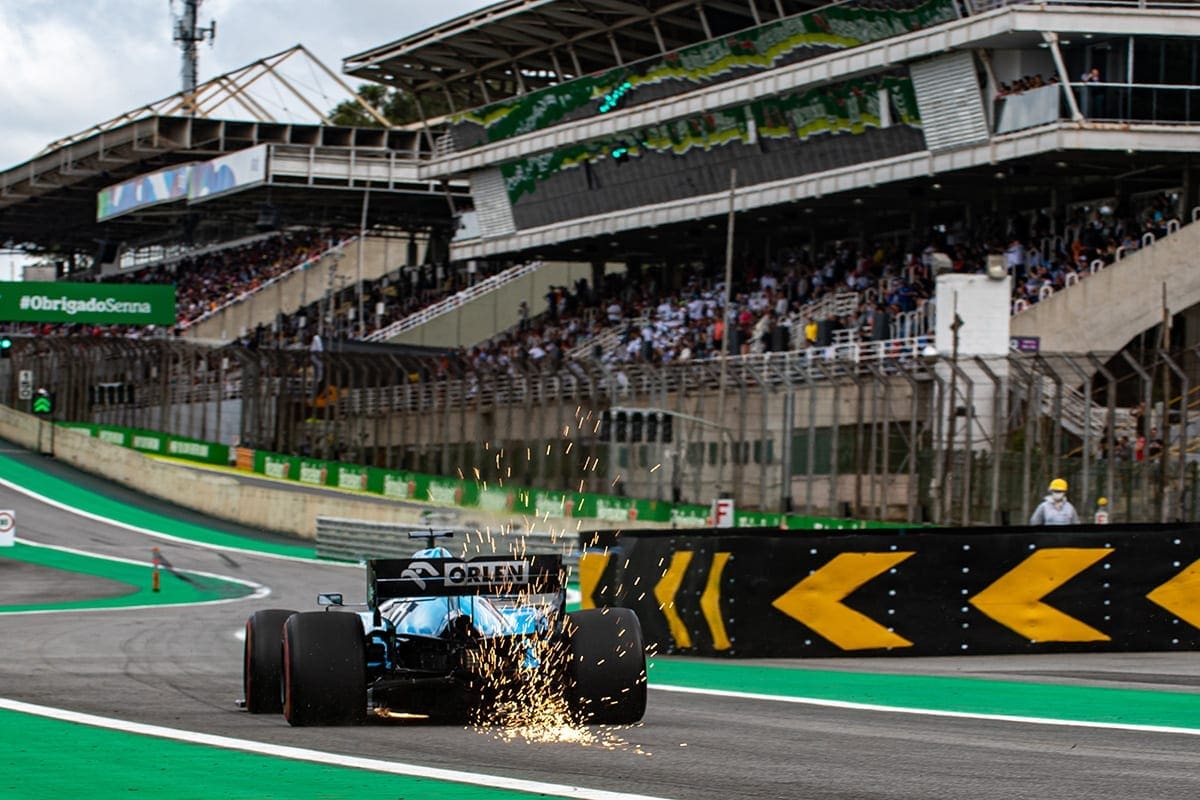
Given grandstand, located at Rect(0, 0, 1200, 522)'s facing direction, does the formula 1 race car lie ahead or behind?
ahead

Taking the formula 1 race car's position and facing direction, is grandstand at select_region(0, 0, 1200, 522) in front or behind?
in front

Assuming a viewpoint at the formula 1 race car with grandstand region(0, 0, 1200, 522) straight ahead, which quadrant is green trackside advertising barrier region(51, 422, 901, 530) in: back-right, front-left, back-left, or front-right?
front-left

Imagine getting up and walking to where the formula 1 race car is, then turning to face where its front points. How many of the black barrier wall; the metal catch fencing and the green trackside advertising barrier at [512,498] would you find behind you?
0

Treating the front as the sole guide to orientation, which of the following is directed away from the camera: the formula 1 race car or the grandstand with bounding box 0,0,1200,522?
the formula 1 race car

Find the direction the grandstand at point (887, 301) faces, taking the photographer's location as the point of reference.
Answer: facing the viewer and to the left of the viewer

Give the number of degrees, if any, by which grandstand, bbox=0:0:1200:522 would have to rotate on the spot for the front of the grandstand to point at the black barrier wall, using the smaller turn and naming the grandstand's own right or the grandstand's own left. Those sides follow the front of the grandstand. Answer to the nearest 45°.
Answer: approximately 45° to the grandstand's own left

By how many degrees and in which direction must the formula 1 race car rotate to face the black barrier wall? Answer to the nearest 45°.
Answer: approximately 45° to its right

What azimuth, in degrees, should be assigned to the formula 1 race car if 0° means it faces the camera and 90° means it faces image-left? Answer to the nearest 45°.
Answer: approximately 180°

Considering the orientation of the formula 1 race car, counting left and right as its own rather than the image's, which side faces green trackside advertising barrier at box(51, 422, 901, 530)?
front

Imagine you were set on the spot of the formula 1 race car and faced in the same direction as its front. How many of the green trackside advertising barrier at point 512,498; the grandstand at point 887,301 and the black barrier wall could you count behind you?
0

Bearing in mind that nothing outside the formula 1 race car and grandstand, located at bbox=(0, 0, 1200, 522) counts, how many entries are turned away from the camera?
1

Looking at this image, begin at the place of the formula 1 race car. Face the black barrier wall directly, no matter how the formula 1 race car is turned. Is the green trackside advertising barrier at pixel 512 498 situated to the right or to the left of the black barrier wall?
left
